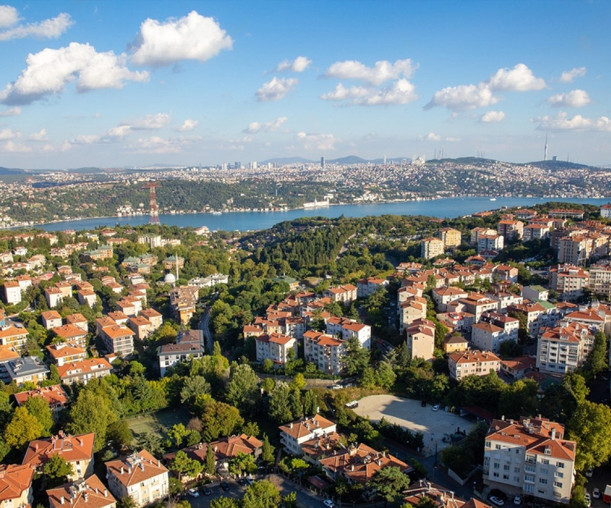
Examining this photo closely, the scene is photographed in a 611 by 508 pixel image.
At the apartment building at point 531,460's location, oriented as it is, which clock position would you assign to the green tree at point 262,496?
The green tree is roughly at 2 o'clock from the apartment building.

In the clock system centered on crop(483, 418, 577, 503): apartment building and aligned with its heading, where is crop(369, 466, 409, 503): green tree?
The green tree is roughly at 2 o'clock from the apartment building.

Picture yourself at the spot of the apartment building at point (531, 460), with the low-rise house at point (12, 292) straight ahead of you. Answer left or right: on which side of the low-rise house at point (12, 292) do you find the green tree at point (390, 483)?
left

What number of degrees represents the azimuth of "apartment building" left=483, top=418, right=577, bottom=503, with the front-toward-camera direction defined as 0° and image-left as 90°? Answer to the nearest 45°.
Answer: approximately 0°

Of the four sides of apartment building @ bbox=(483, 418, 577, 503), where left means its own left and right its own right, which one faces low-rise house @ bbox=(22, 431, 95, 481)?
right

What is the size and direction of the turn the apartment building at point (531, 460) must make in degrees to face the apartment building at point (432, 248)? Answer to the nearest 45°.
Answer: approximately 180°

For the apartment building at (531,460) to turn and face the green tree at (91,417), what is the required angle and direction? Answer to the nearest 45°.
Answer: approximately 90° to its right

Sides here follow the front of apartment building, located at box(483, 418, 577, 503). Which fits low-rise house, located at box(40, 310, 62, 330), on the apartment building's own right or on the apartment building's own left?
on the apartment building's own right

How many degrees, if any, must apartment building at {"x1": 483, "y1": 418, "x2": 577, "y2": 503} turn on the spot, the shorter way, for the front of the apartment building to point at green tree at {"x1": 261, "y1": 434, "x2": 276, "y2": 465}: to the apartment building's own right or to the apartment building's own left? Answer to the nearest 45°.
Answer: approximately 90° to the apartment building's own right

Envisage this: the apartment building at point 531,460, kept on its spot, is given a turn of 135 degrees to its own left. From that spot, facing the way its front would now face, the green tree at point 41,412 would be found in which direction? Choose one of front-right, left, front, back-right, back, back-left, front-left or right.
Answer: back-left

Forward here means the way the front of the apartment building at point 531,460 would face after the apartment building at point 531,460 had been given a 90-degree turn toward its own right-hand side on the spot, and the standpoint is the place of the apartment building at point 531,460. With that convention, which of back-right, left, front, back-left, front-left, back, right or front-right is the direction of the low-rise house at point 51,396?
front

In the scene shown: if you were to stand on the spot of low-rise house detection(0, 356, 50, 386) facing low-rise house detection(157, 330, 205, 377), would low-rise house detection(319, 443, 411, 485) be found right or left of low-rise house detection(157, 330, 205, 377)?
right

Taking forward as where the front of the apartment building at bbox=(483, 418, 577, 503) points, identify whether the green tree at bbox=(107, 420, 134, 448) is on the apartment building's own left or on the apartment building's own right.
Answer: on the apartment building's own right

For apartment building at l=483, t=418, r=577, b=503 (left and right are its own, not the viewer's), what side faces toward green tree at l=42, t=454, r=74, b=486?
right
